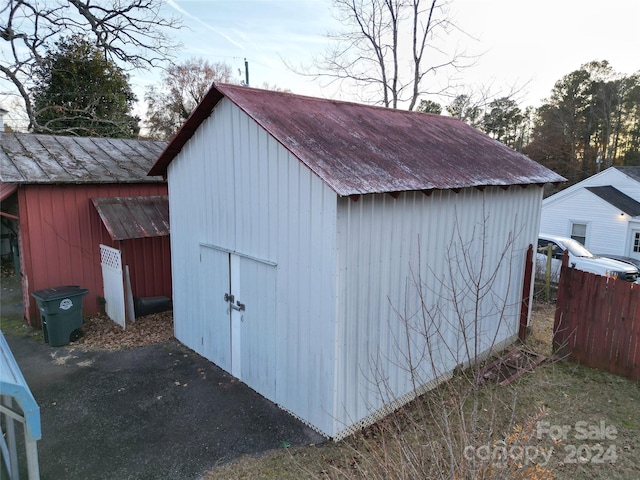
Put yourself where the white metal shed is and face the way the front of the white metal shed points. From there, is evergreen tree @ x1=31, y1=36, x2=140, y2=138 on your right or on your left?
on your right

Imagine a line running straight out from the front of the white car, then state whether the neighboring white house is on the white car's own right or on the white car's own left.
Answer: on the white car's own left

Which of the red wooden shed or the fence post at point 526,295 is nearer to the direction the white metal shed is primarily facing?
the red wooden shed

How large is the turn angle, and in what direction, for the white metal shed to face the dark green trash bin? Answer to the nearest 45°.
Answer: approximately 45° to its right

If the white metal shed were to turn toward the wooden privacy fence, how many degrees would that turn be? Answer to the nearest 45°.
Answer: approximately 135° to its left

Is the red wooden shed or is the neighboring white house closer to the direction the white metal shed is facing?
the red wooden shed

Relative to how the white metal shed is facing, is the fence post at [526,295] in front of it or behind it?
behind

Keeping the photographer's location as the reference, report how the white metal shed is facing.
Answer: facing the viewer and to the left of the viewer

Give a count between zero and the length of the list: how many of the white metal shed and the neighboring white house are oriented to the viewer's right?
0

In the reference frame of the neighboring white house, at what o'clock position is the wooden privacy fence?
The wooden privacy fence is roughly at 12 o'clock from the neighboring white house.

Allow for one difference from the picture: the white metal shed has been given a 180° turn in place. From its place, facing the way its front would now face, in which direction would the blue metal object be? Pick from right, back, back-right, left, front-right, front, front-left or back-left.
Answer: back

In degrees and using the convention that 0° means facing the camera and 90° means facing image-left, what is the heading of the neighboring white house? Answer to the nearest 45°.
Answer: approximately 0°

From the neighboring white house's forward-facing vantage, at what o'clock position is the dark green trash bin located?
The dark green trash bin is roughly at 1 o'clock from the neighboring white house.
